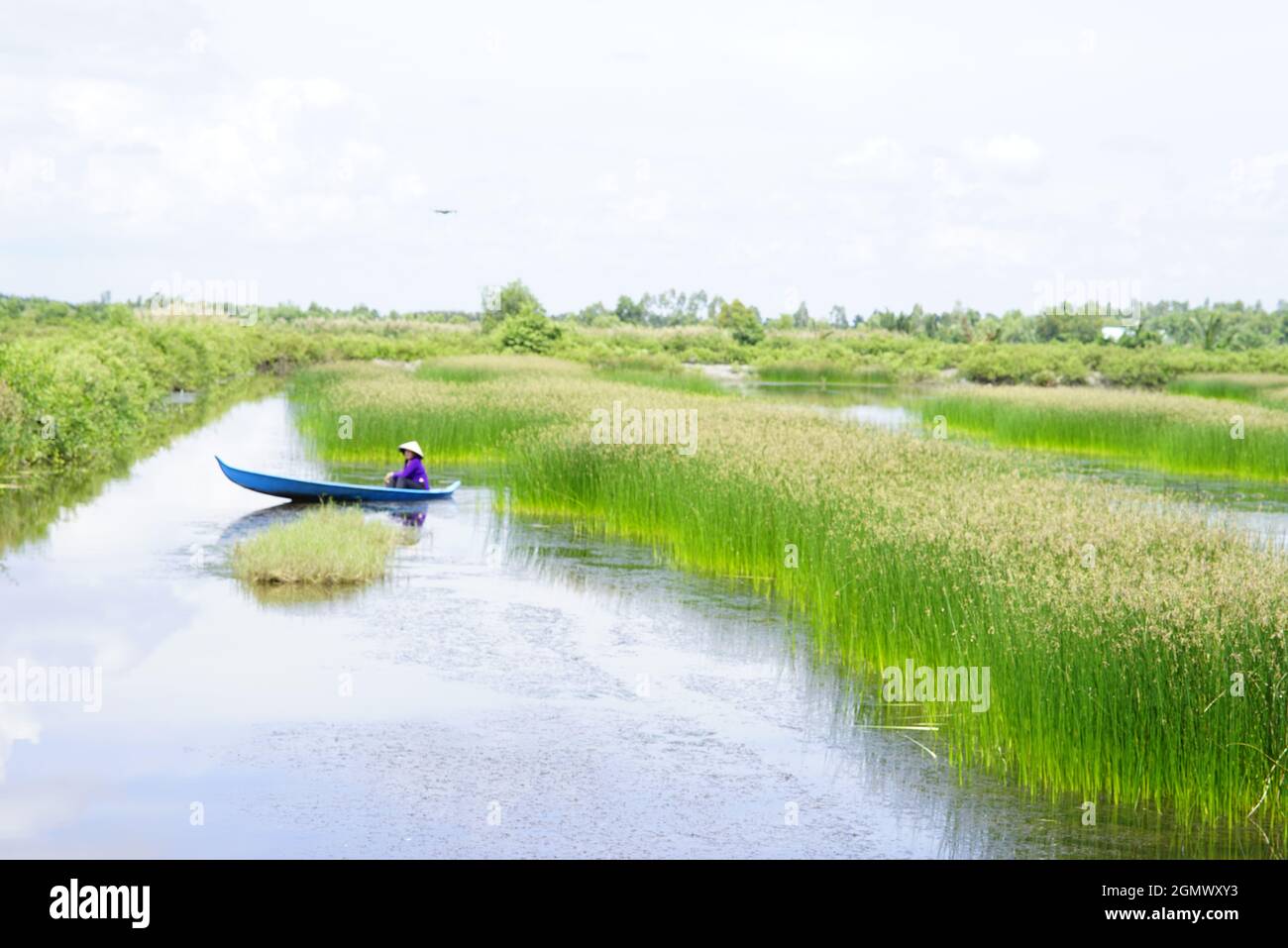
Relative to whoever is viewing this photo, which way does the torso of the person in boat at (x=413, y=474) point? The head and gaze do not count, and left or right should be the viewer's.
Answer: facing to the left of the viewer

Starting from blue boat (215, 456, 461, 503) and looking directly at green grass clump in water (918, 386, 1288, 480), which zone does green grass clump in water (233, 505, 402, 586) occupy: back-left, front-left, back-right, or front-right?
back-right

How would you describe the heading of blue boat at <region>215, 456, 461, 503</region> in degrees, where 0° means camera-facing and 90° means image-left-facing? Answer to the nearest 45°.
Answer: approximately 90°

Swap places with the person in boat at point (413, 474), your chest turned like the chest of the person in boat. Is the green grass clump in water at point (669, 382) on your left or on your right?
on your right

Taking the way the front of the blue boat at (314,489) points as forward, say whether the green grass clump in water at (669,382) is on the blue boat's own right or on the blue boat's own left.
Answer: on the blue boat's own right
